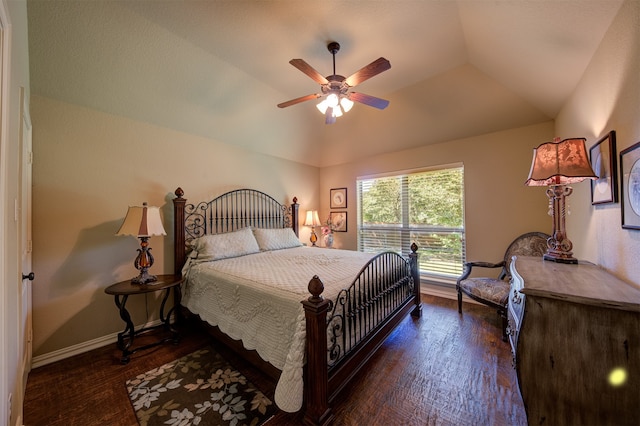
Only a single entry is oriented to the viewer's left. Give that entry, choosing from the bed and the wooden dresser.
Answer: the wooden dresser

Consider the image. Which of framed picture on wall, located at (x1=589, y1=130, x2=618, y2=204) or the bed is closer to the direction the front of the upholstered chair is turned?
the bed

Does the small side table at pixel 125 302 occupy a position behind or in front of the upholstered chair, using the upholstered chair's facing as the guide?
in front

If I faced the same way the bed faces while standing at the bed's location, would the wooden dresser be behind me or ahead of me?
ahead

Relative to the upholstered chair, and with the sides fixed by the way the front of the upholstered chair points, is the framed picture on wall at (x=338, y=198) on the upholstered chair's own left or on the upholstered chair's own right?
on the upholstered chair's own right

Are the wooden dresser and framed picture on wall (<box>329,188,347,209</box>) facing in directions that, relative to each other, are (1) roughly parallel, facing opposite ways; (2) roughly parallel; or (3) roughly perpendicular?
roughly perpendicular

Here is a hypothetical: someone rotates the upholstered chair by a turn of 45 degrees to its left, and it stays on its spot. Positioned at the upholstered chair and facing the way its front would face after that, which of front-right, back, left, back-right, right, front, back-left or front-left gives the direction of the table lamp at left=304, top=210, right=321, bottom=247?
right

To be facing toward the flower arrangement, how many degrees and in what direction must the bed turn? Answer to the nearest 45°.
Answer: approximately 135° to its left

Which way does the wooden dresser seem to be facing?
to the viewer's left

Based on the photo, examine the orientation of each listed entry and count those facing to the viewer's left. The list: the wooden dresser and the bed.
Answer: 1

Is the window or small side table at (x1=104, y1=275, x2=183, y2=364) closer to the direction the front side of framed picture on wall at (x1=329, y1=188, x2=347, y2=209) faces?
the small side table

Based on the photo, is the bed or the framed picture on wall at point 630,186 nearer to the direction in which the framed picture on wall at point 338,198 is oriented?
the bed

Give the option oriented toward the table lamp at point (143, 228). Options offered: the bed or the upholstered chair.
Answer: the upholstered chair

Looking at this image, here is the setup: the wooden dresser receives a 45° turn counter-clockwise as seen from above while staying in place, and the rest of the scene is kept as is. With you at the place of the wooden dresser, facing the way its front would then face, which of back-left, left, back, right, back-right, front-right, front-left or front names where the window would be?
right
